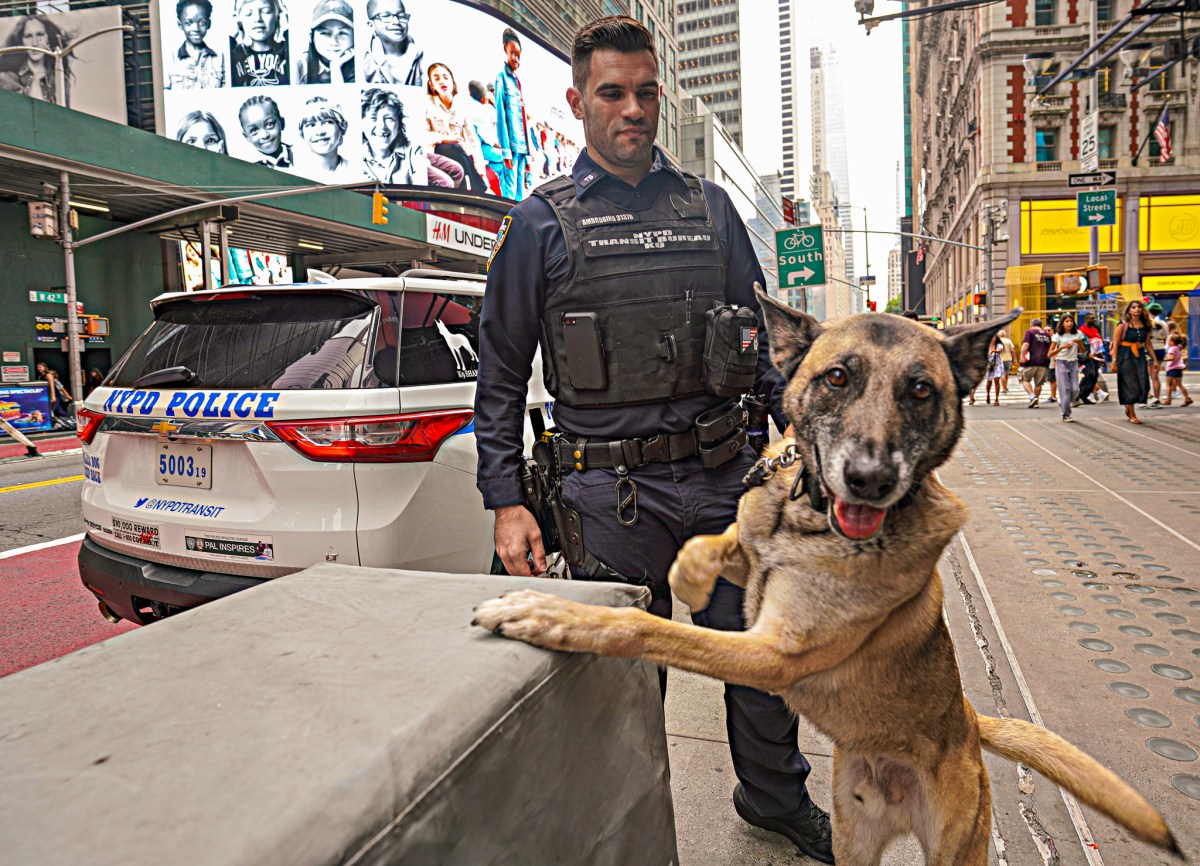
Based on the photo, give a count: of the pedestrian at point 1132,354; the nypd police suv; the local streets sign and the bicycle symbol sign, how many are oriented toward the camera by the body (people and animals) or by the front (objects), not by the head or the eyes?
3

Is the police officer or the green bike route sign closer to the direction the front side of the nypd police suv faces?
the green bike route sign

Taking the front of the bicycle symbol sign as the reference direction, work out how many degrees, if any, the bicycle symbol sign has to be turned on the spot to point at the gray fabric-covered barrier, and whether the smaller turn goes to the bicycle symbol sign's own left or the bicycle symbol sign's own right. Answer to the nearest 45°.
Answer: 0° — it already faces it

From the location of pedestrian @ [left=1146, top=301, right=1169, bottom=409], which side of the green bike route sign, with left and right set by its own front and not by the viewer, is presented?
left

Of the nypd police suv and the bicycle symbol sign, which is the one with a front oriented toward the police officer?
the bicycle symbol sign

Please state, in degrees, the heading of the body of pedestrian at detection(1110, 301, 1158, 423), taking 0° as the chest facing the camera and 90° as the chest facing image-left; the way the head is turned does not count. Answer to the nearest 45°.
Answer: approximately 0°

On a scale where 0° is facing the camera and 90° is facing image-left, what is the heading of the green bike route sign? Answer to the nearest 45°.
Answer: approximately 0°
